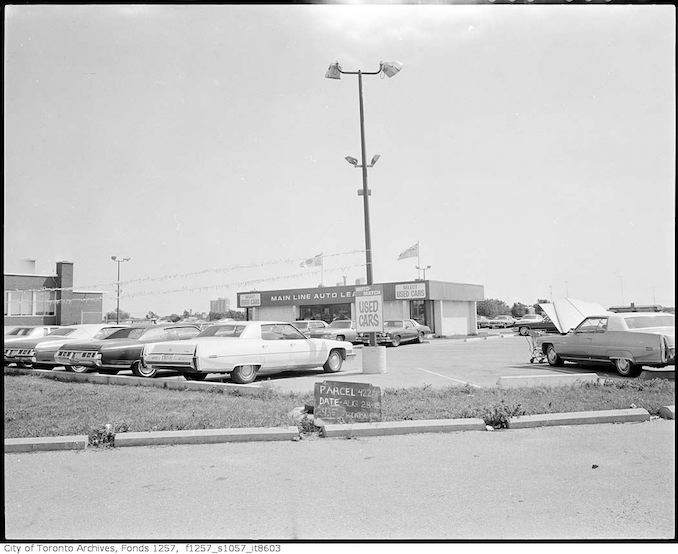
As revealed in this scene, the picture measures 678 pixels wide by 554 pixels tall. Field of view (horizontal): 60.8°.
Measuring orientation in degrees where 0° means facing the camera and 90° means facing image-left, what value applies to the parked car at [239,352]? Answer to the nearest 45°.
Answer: approximately 225°

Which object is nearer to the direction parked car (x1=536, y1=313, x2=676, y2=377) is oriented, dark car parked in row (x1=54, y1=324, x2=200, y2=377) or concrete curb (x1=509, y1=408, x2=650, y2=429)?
the dark car parked in row

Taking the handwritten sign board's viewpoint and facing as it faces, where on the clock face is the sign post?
The sign post is roughly at 6 o'clock from the handwritten sign board.

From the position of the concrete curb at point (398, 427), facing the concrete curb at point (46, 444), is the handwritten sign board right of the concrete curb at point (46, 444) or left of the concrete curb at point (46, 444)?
right

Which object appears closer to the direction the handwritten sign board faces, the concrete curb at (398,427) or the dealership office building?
the concrete curb

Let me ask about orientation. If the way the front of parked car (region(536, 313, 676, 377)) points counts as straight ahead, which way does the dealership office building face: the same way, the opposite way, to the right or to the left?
to the left

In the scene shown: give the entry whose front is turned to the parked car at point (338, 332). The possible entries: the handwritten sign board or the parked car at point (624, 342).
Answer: the parked car at point (624, 342)

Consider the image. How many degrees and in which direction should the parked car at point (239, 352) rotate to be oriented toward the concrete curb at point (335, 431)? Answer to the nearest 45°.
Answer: approximately 135° to its right
